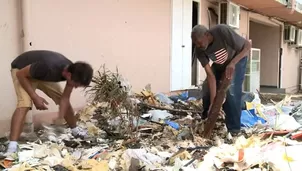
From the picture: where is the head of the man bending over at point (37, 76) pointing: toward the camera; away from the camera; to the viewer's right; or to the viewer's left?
to the viewer's right

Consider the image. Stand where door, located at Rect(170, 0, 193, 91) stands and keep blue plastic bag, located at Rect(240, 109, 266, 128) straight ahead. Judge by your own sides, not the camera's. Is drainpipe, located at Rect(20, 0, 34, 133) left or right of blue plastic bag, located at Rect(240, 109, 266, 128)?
right

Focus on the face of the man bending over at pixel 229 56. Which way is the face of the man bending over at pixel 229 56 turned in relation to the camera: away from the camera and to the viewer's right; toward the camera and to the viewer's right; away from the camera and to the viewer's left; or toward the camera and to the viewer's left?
toward the camera and to the viewer's left

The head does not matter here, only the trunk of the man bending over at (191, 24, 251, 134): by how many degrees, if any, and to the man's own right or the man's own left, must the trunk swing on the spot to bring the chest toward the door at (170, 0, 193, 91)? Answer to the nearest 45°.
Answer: approximately 135° to the man's own right
